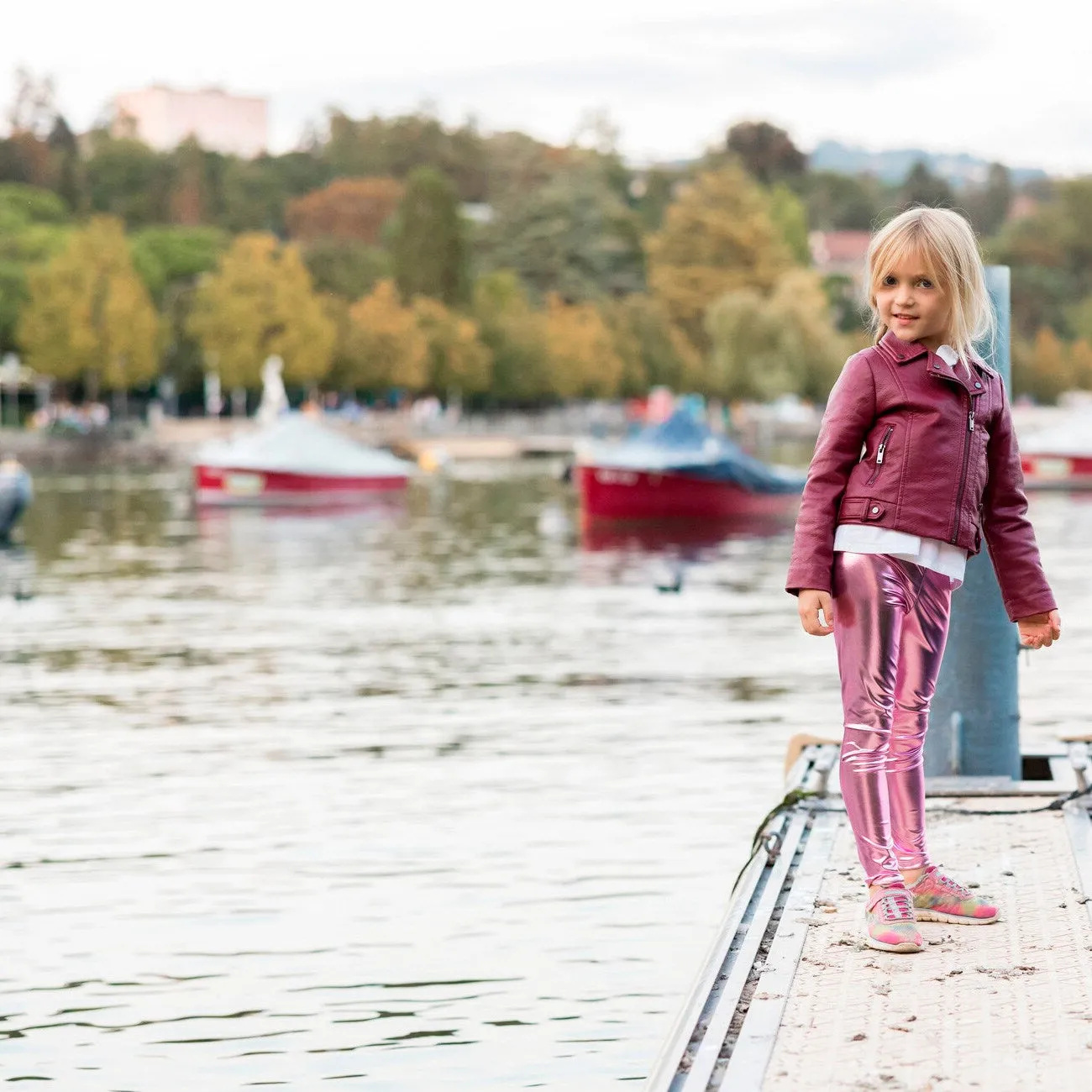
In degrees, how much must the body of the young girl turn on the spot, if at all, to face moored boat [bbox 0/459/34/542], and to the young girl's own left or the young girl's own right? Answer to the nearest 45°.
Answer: approximately 180°

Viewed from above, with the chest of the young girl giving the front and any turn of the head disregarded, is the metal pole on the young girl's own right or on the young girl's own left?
on the young girl's own left
